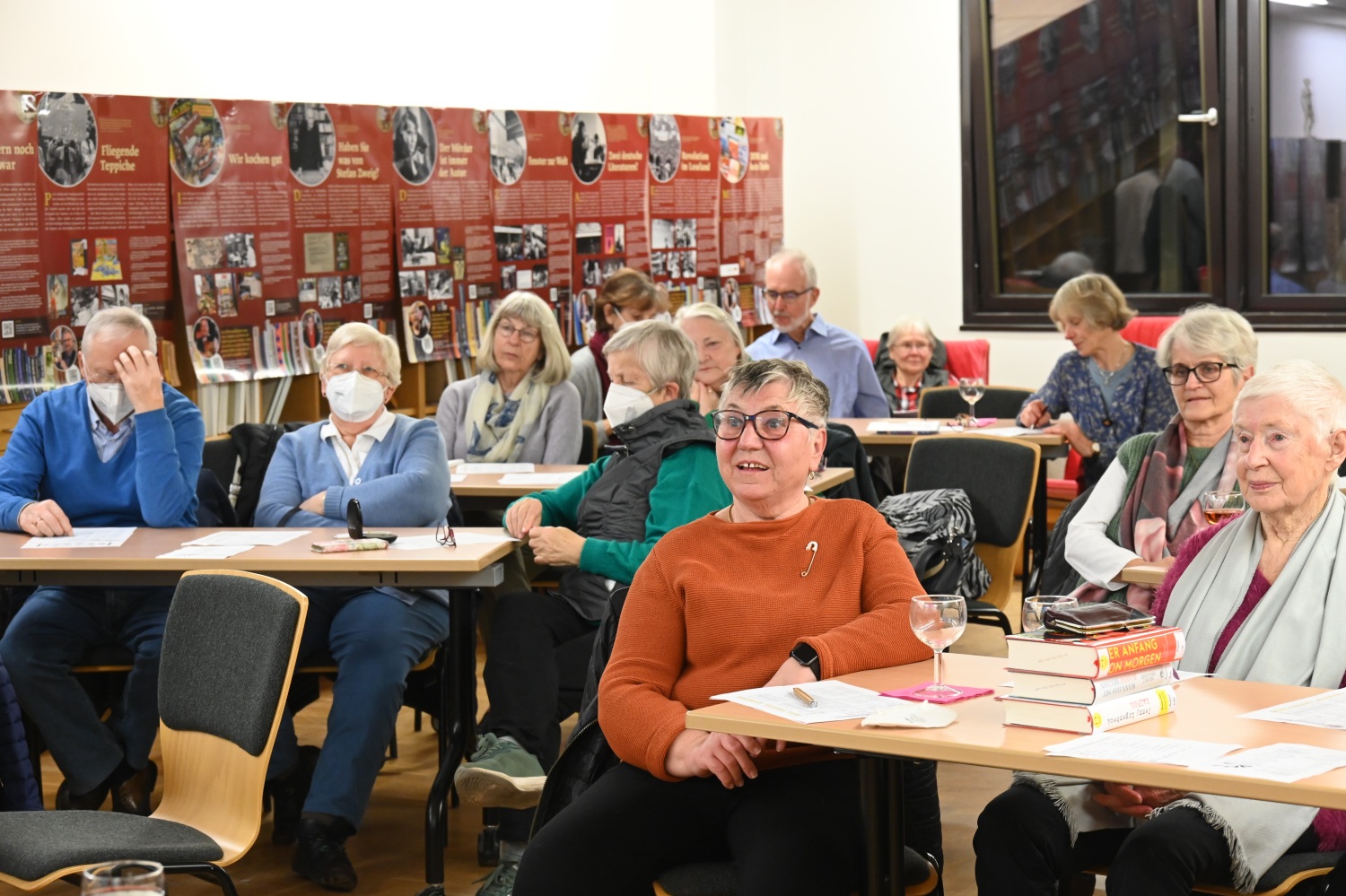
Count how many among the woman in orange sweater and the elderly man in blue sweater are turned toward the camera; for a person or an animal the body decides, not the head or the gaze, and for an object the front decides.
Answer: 2

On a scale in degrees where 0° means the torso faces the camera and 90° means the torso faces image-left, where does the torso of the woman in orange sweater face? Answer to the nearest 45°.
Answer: approximately 0°

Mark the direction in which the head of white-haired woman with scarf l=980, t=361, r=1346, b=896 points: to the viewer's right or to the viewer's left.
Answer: to the viewer's left

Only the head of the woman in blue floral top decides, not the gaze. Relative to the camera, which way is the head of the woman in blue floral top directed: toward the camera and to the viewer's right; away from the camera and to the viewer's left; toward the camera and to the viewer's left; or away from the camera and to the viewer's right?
toward the camera and to the viewer's left

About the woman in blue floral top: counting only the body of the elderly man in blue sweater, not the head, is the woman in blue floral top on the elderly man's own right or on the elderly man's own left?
on the elderly man's own left

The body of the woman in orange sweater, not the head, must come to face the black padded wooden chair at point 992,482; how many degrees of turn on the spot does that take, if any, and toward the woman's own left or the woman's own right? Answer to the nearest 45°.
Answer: approximately 180°

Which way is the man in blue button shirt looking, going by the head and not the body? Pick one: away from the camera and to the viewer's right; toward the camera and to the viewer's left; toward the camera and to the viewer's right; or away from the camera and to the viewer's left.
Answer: toward the camera and to the viewer's left

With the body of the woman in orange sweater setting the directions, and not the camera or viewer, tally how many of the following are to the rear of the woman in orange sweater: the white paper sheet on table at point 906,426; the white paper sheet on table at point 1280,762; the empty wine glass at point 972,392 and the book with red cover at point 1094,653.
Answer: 2

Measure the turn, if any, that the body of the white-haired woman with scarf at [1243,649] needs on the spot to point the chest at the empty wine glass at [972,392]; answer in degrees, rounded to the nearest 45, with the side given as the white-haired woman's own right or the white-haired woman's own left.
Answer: approximately 135° to the white-haired woman's own right
